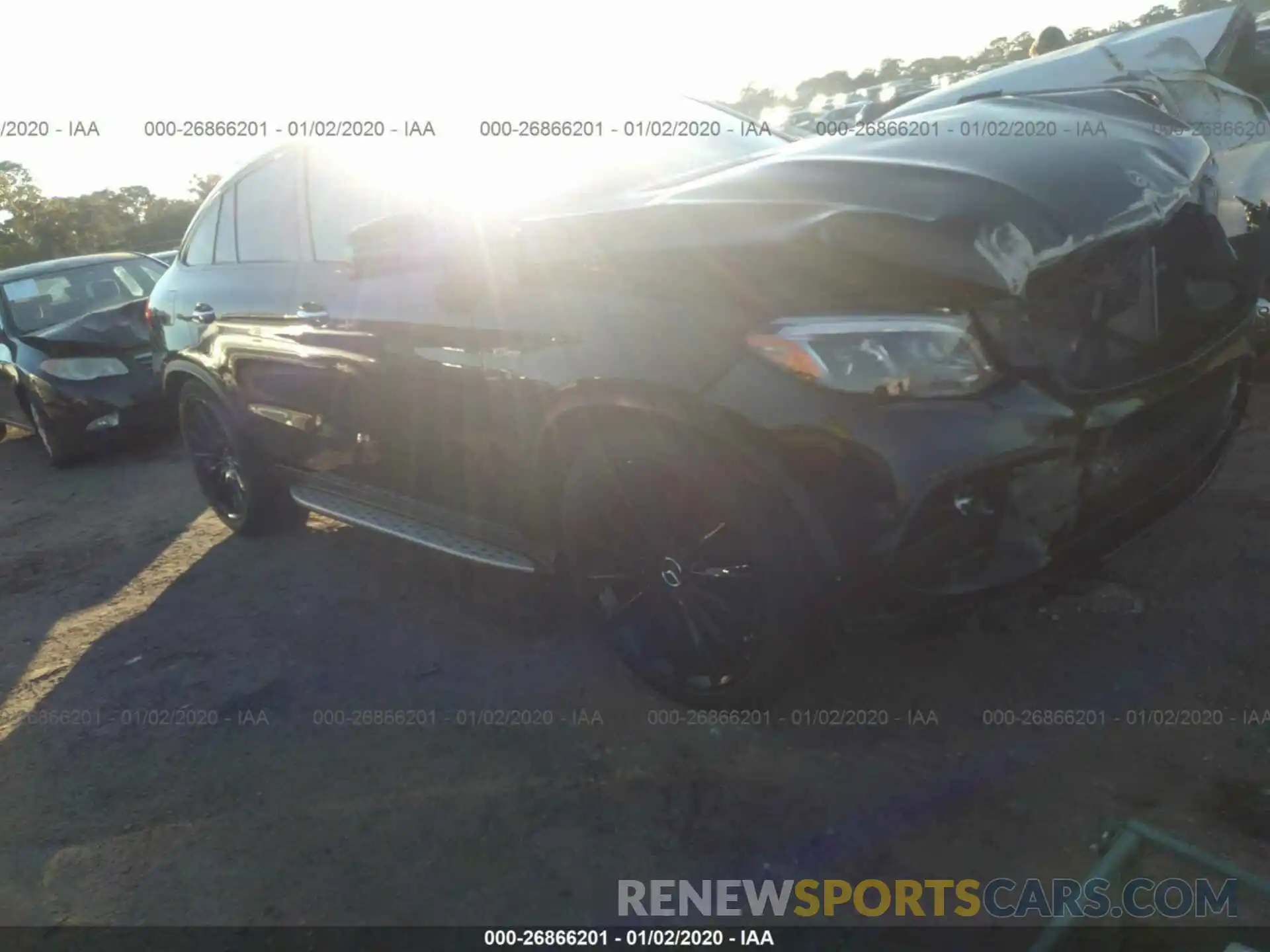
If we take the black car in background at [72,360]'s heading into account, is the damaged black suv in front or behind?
in front

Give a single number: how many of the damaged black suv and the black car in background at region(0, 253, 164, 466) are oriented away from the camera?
0

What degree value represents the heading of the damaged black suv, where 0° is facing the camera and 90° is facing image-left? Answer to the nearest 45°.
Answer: approximately 315°

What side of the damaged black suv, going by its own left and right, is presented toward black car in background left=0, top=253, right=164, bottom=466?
back
